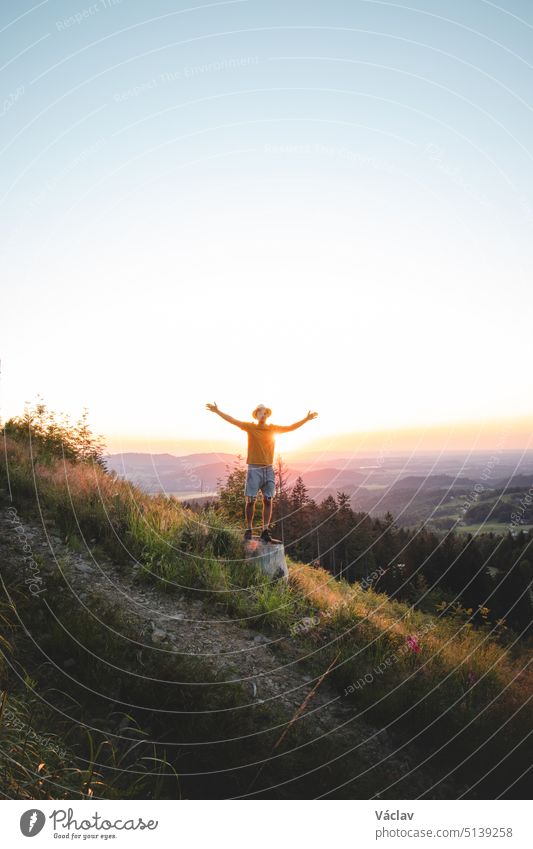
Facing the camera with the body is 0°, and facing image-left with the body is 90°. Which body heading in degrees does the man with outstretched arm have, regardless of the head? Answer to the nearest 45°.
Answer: approximately 0°
